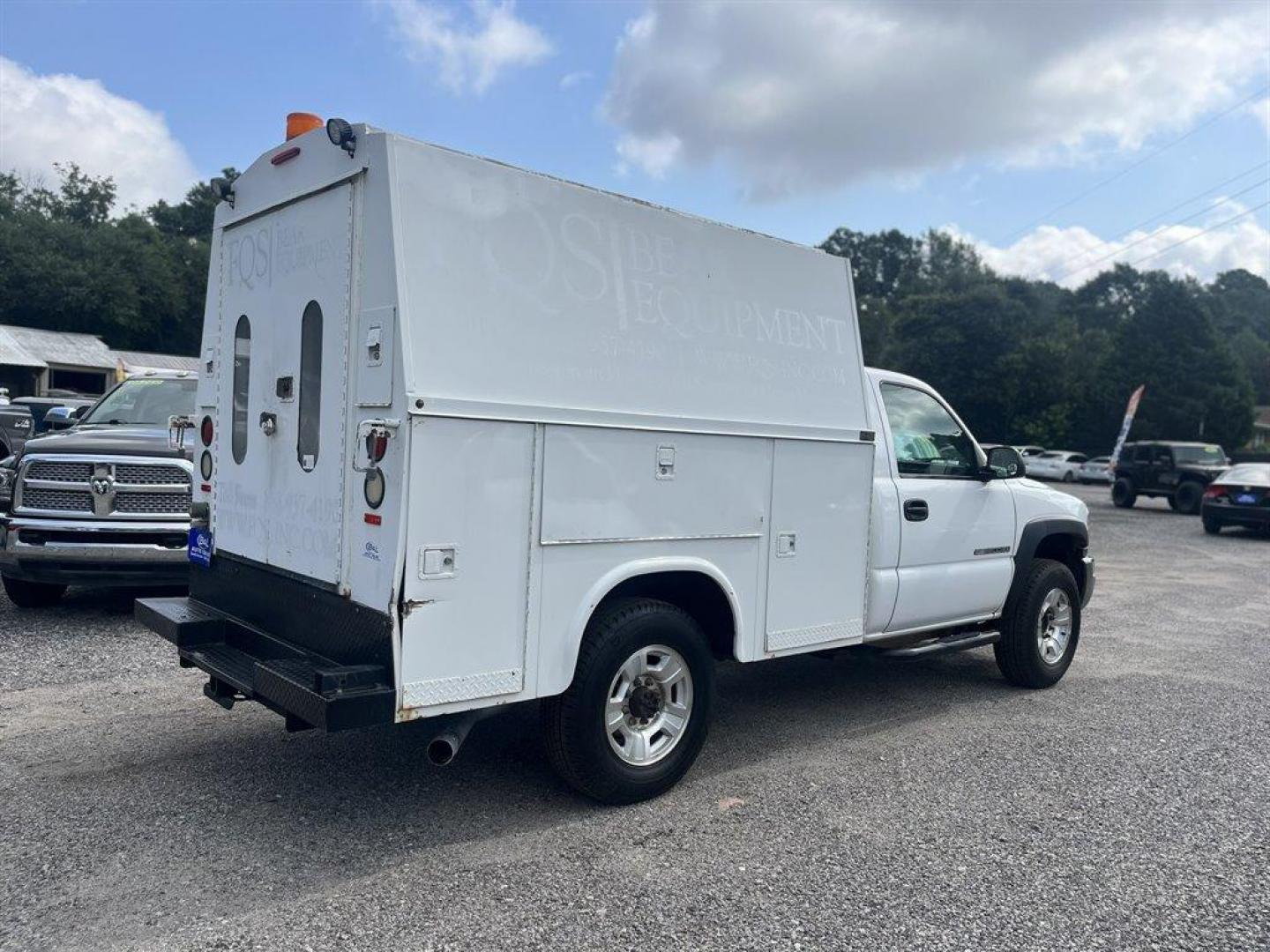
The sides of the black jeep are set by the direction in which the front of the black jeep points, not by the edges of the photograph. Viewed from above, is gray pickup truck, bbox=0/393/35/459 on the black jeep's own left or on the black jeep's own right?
on the black jeep's own right

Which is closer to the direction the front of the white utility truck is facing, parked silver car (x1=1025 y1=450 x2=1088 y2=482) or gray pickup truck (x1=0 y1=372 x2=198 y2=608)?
the parked silver car

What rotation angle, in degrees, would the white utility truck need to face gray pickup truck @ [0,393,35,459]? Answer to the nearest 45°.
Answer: approximately 90° to its left

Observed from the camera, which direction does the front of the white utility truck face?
facing away from the viewer and to the right of the viewer

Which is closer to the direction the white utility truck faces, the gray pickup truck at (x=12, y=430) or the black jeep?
the black jeep

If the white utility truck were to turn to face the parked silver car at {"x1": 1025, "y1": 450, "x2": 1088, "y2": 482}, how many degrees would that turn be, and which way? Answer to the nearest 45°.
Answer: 0° — it already faces it

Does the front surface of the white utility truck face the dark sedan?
yes

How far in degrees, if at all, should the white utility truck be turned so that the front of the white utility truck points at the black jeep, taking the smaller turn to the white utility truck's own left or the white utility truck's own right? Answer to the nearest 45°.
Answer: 0° — it already faces it

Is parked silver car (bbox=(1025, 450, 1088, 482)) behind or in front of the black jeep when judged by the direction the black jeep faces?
behind

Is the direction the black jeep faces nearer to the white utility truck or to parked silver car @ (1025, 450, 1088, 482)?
the white utility truck
